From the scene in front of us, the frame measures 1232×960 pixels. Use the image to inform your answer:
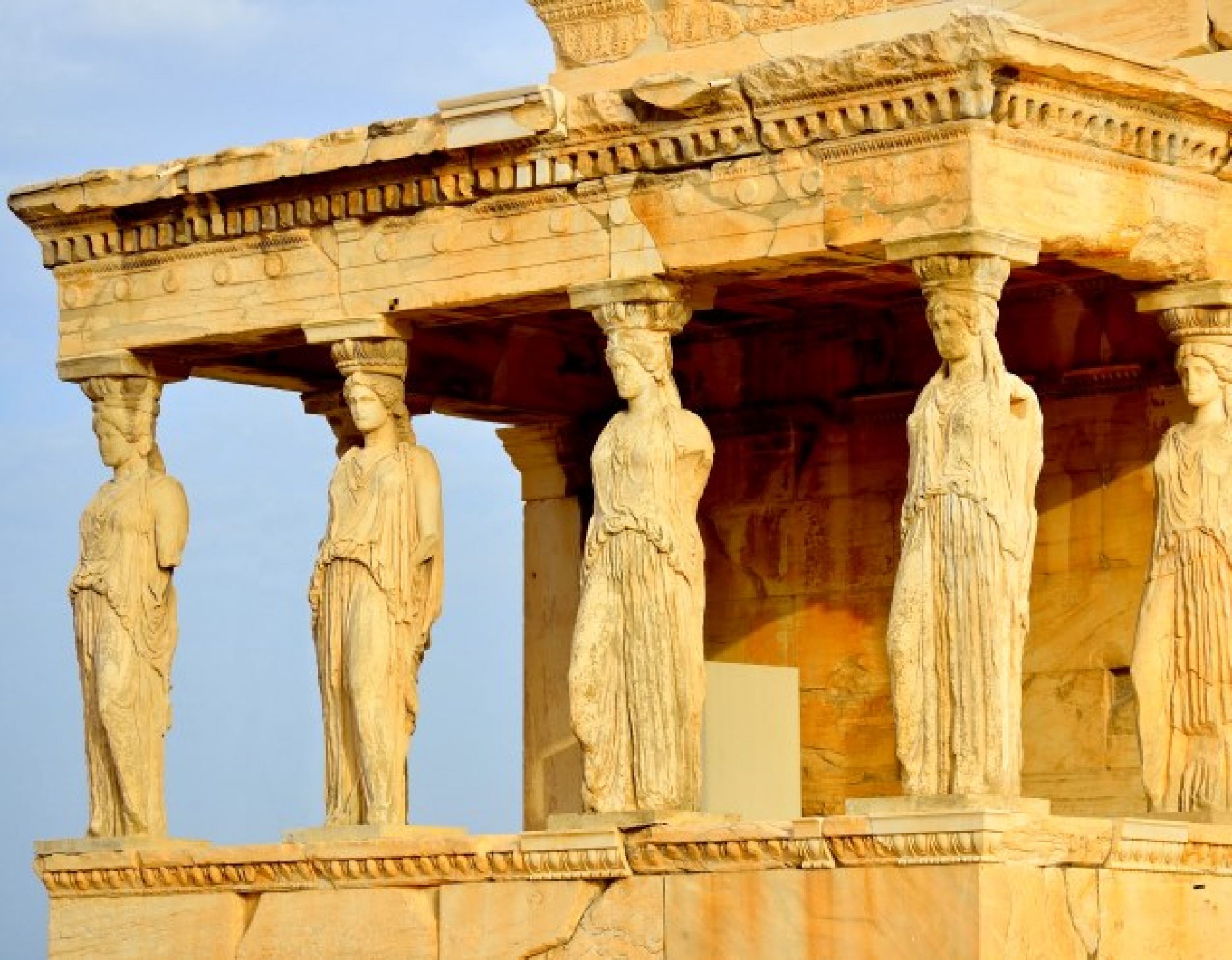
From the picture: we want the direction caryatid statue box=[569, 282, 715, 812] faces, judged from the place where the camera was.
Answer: facing the viewer and to the left of the viewer

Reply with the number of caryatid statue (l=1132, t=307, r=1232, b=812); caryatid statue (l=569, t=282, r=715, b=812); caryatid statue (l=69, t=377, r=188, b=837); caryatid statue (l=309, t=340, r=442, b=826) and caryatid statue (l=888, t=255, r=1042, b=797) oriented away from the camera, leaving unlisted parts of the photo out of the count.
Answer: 0

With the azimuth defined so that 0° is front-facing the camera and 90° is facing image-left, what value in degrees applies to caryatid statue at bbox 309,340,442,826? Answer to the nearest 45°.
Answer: approximately 45°

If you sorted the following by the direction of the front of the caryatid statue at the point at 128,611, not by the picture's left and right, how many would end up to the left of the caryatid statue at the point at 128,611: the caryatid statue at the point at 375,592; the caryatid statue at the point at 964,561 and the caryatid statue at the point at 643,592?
3

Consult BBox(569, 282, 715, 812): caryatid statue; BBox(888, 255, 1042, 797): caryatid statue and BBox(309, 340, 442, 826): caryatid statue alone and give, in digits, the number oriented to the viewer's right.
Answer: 0

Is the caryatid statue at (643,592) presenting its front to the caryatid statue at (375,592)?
no

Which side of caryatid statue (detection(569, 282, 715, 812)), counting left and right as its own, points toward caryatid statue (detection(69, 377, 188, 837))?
right

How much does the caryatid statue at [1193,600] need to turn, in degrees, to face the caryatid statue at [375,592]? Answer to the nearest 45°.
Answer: approximately 45° to its right

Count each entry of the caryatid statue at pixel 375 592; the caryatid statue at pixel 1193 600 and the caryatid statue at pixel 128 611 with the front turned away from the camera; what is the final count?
0

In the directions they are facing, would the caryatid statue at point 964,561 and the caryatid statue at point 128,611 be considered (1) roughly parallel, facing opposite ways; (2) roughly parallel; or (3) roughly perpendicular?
roughly parallel

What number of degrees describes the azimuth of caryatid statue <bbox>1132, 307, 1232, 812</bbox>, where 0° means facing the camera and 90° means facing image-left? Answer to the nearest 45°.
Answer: approximately 45°

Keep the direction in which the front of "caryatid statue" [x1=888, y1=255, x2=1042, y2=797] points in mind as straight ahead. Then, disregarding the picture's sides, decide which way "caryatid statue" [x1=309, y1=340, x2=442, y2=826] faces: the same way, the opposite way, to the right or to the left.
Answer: the same way

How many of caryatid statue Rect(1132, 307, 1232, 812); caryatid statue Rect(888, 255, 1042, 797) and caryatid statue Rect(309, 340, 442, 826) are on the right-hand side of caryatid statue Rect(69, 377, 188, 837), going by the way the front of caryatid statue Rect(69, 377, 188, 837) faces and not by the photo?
0

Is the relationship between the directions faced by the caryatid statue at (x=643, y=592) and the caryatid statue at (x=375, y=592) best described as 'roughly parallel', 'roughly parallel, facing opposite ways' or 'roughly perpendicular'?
roughly parallel
